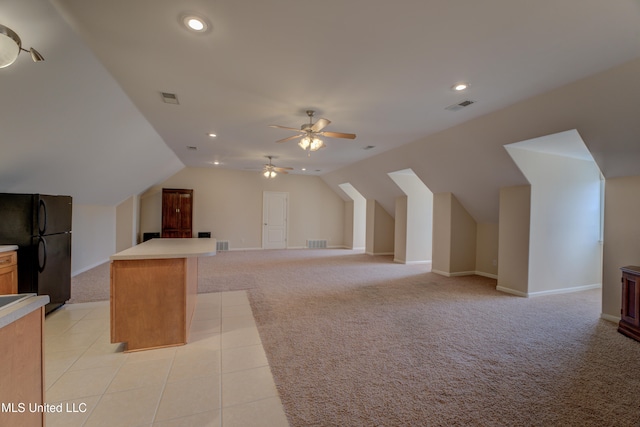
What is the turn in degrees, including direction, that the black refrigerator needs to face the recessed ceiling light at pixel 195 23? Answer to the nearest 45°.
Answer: approximately 45° to its right

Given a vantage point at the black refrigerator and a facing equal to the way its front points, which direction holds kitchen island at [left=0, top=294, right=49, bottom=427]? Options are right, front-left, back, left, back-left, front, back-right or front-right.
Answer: front-right

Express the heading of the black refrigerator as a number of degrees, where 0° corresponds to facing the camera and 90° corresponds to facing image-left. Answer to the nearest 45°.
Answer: approximately 315°

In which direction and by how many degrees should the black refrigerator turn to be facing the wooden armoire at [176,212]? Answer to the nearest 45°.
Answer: approximately 90° to its left

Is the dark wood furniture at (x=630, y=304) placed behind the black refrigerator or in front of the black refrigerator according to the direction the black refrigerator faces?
in front
